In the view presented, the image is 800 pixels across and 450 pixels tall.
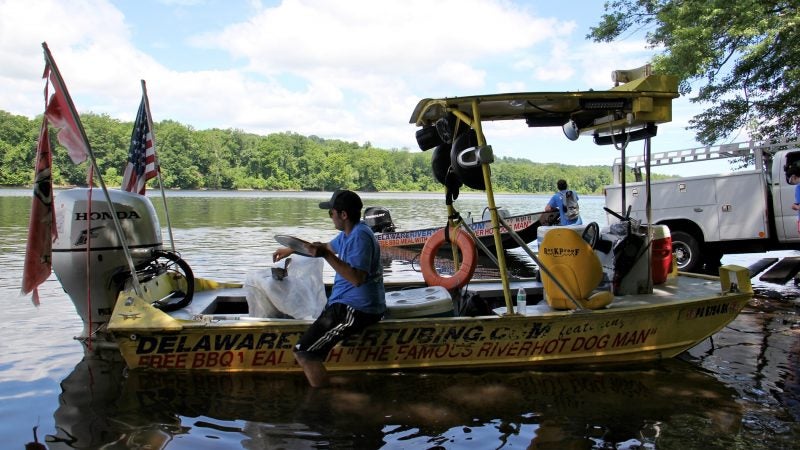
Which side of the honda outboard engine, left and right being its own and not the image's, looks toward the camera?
right

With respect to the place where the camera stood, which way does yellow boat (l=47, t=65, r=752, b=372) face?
facing to the right of the viewer

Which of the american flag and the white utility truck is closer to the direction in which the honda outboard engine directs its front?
the white utility truck

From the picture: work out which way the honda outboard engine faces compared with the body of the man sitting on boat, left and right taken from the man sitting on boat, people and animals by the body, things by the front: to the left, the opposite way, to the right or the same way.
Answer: the opposite way

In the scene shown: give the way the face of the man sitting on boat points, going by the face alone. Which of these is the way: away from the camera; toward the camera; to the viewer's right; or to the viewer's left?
to the viewer's left

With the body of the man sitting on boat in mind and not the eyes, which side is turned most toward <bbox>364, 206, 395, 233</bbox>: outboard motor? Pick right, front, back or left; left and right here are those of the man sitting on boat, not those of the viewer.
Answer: right

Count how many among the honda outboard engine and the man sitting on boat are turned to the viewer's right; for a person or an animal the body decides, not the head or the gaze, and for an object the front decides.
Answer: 1

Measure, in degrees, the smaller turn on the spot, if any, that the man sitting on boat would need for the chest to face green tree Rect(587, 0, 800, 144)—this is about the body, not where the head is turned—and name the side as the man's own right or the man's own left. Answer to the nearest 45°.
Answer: approximately 135° to the man's own right

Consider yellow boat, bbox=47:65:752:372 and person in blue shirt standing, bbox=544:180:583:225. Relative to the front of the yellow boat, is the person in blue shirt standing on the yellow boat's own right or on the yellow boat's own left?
on the yellow boat's own left

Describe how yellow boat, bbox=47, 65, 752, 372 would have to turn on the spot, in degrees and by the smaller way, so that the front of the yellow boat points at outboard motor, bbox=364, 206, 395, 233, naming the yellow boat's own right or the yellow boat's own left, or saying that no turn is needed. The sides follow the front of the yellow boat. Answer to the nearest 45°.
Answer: approximately 90° to the yellow boat's own left

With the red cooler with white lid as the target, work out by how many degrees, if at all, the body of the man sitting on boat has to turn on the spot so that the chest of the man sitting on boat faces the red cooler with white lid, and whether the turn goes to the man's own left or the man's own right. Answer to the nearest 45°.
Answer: approximately 135° to the man's own right

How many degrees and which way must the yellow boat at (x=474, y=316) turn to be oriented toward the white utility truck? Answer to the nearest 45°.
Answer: approximately 45° to its left

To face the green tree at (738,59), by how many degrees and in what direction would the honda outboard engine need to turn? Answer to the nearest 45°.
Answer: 0° — it already faces it

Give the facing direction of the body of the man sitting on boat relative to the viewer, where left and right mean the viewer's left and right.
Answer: facing to the left of the viewer
